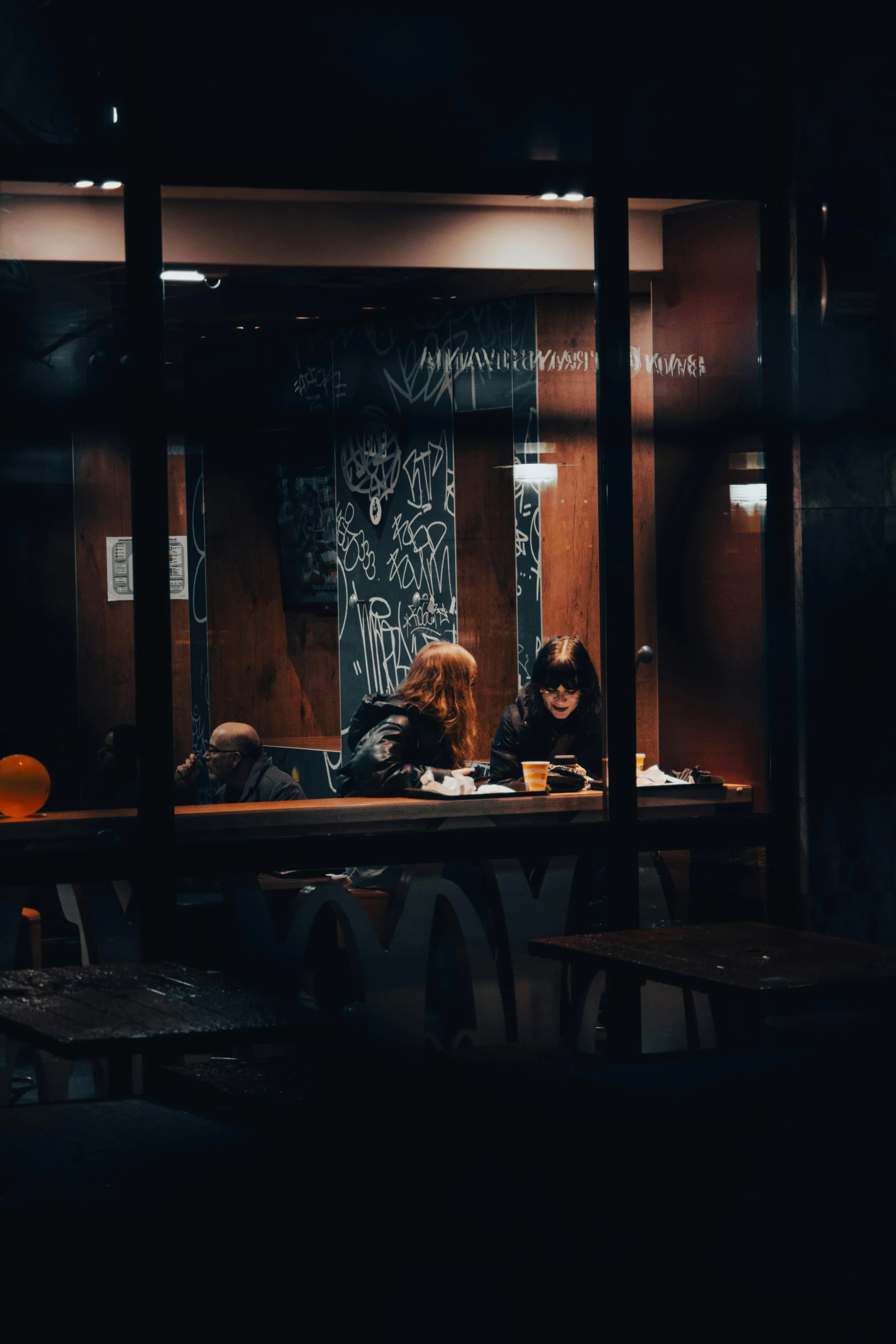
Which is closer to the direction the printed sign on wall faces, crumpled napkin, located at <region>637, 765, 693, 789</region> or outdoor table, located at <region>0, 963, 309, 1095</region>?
the outdoor table

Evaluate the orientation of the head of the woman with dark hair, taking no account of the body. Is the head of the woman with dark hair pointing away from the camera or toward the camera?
toward the camera

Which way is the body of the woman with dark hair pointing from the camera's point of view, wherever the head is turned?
toward the camera

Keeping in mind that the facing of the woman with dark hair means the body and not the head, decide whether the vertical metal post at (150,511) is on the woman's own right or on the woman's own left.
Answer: on the woman's own right

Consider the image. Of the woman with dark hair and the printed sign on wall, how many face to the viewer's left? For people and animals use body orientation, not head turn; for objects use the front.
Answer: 0

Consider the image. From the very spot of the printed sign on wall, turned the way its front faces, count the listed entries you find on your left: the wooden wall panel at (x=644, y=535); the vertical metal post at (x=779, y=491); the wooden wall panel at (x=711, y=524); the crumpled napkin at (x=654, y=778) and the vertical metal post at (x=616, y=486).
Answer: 5

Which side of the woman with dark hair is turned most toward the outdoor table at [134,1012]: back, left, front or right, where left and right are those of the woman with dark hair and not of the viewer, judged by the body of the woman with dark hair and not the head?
front

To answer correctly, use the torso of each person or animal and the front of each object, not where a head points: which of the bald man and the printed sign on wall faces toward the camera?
the printed sign on wall

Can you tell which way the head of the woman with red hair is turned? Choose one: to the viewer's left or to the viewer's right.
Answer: to the viewer's right

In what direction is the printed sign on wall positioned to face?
toward the camera

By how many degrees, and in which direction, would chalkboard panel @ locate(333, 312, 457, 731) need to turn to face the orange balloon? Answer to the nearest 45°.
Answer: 0° — it already faces it

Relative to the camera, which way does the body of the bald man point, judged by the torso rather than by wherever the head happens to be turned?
to the viewer's left

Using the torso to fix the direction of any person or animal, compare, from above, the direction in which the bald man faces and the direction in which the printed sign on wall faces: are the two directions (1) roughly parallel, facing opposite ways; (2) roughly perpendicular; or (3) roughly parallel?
roughly perpendicular

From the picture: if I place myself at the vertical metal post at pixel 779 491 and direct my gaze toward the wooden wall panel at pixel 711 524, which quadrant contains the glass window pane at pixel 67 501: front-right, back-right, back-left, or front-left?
front-left

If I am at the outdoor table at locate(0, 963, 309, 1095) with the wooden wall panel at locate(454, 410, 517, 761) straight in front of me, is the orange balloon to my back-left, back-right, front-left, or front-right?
front-left

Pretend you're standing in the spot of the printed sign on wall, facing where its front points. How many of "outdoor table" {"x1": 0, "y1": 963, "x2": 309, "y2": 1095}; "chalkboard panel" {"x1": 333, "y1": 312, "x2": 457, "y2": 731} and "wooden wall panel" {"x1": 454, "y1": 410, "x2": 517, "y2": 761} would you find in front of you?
1
